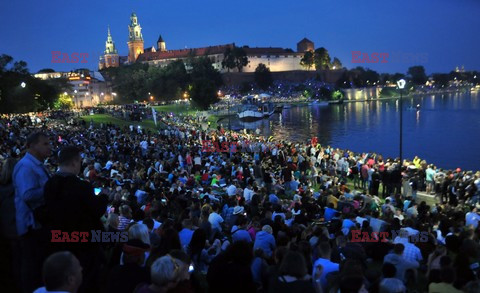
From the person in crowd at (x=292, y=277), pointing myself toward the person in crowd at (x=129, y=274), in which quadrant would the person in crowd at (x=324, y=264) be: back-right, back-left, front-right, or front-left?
back-right

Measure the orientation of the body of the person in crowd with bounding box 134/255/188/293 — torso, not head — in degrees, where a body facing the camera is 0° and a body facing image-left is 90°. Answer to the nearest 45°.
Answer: approximately 225°

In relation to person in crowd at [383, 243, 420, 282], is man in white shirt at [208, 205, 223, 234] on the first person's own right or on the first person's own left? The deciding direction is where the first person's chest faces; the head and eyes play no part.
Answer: on the first person's own left

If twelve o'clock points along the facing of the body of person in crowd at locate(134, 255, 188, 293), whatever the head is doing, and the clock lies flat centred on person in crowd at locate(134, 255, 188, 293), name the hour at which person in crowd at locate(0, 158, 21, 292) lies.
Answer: person in crowd at locate(0, 158, 21, 292) is roughly at 9 o'clock from person in crowd at locate(134, 255, 188, 293).

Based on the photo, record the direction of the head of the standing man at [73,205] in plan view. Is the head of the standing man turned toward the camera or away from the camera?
away from the camera

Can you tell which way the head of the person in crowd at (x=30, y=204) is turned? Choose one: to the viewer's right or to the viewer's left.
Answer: to the viewer's right

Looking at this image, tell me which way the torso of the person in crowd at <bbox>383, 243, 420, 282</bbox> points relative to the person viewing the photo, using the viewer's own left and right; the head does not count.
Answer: facing away from the viewer

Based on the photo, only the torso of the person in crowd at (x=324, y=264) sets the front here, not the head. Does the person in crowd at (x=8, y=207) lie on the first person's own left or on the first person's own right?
on the first person's own left

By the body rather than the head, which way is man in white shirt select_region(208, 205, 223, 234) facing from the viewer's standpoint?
away from the camera

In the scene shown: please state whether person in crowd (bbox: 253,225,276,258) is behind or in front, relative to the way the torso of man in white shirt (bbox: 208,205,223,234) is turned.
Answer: behind

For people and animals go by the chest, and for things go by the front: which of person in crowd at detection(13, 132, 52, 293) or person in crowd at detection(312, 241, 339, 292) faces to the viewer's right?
person in crowd at detection(13, 132, 52, 293)

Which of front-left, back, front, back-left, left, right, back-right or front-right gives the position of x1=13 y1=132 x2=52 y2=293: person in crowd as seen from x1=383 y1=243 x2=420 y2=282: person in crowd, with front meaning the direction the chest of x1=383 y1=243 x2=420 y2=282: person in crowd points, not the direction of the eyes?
back-left

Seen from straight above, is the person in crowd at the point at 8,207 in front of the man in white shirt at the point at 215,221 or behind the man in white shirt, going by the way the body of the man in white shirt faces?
behind

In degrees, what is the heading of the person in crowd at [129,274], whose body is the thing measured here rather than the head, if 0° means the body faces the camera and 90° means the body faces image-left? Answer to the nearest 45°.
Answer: approximately 225°
